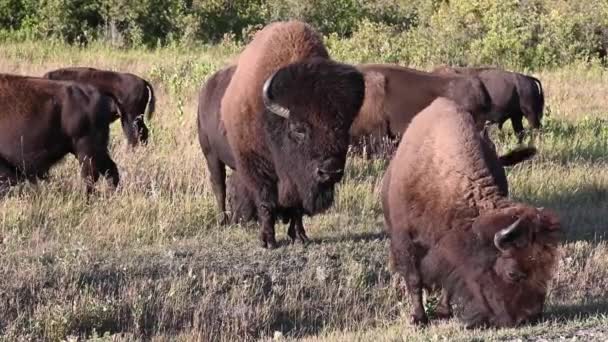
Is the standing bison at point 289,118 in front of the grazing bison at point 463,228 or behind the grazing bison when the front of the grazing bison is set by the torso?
behind

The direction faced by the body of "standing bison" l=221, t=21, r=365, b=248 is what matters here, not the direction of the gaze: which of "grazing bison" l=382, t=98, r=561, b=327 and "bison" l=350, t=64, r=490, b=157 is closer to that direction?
the grazing bison

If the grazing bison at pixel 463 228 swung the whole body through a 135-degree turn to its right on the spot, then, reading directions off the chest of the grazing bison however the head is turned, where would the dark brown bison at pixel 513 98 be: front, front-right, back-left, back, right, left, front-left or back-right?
right
